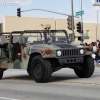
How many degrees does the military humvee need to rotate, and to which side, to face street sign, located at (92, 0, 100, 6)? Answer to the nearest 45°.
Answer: approximately 135° to its left

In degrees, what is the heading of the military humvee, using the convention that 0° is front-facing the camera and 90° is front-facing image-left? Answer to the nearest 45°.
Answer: approximately 315°
